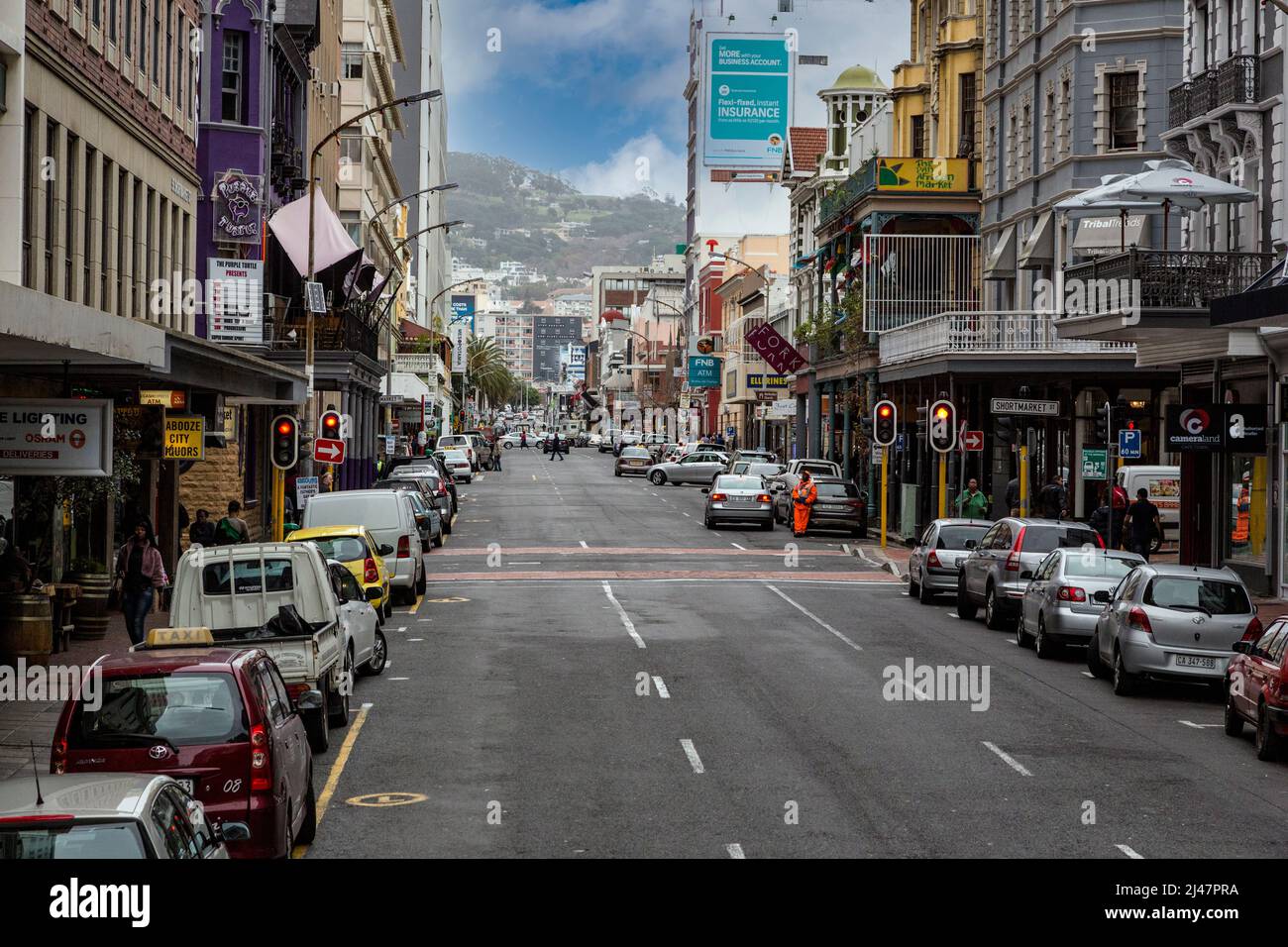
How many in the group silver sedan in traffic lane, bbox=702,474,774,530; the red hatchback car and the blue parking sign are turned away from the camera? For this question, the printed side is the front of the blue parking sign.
2

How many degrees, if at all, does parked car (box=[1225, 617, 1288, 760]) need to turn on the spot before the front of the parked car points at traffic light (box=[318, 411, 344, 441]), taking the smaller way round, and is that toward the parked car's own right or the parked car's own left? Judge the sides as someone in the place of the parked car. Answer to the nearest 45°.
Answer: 0° — it already faces it

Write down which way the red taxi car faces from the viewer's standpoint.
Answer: facing away from the viewer

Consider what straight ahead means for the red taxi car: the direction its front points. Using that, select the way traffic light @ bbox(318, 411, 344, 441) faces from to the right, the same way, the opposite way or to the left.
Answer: the opposite way

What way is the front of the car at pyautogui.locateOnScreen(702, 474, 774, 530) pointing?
away from the camera

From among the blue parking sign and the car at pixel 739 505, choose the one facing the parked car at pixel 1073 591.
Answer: the blue parking sign

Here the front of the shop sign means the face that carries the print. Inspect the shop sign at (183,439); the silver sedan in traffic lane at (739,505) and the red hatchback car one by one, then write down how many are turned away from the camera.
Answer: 2

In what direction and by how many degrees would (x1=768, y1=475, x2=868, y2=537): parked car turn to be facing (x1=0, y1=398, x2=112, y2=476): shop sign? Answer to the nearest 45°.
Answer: approximately 180°

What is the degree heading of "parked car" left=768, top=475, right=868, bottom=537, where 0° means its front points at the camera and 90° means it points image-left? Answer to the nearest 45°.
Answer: approximately 180°
